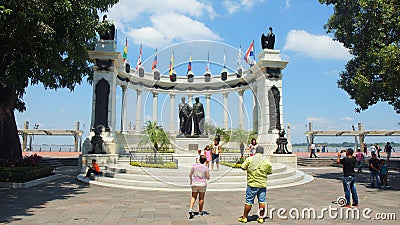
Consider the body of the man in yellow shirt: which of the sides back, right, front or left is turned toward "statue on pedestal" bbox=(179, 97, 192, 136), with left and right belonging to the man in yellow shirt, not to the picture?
front

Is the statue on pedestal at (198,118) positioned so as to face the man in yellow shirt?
yes

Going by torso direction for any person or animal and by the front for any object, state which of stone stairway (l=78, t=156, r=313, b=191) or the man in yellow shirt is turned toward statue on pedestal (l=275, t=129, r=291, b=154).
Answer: the man in yellow shirt

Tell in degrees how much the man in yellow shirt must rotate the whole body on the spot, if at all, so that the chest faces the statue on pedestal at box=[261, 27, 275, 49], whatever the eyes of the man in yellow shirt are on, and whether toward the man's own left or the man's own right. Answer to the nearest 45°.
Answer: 0° — they already face it

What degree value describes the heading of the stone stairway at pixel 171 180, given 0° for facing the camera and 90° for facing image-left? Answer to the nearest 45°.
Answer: approximately 0°

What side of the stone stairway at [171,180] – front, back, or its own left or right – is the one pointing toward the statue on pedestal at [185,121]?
back

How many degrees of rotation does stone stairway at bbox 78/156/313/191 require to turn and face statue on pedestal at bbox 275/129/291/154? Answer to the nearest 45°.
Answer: approximately 135° to its left

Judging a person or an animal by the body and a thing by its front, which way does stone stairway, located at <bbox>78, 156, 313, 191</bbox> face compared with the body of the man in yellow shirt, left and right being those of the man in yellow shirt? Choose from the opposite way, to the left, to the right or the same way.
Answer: the opposite way

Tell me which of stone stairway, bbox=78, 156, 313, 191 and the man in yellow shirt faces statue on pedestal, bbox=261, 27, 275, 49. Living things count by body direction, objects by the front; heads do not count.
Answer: the man in yellow shirt

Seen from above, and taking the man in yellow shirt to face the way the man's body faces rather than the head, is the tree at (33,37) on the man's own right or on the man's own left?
on the man's own left

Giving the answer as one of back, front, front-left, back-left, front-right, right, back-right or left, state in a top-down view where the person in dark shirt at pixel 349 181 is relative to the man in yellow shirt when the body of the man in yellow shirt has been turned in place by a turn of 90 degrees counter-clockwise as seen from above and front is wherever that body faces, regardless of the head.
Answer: back-right

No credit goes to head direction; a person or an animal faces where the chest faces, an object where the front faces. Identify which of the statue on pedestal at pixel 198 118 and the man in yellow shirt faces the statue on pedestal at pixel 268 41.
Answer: the man in yellow shirt
